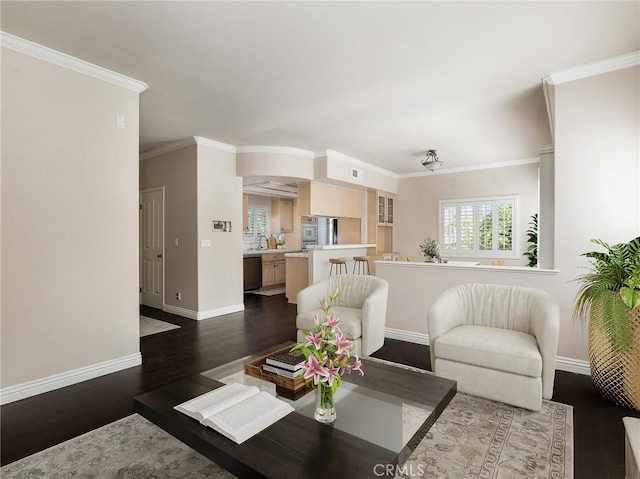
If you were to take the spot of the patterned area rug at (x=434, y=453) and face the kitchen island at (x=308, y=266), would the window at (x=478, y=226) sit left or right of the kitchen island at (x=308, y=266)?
right

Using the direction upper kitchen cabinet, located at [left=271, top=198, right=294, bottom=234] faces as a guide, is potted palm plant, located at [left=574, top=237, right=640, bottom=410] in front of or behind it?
in front

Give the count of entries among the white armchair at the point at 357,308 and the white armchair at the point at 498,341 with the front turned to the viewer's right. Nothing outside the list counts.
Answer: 0

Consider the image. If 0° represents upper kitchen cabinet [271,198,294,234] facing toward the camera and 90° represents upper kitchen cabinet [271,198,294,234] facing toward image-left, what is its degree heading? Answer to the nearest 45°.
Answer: approximately 315°

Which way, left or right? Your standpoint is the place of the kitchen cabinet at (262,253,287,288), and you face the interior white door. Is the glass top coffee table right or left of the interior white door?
left

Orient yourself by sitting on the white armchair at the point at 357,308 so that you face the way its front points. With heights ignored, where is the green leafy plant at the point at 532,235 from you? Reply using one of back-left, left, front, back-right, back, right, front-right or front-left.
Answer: back

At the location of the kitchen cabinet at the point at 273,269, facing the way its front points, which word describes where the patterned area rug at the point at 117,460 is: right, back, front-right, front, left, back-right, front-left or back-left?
front-right

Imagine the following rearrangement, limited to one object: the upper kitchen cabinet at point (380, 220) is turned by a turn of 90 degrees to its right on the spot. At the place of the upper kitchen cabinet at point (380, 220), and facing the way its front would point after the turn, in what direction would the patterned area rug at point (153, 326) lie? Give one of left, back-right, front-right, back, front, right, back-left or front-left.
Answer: front

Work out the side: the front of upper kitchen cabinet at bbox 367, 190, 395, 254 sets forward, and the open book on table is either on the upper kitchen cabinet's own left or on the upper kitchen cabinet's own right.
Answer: on the upper kitchen cabinet's own right

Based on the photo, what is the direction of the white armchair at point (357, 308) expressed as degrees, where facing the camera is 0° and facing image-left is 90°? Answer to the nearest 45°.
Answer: approximately 45°

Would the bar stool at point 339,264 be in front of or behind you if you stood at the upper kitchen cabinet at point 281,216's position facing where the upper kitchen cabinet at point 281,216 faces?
in front

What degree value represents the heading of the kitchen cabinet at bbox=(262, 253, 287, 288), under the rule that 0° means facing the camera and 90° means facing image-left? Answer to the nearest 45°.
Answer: approximately 315°

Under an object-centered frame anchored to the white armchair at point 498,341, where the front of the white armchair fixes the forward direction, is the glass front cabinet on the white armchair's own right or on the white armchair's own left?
on the white armchair's own right
